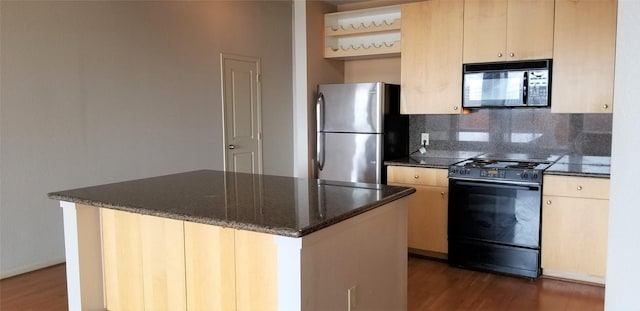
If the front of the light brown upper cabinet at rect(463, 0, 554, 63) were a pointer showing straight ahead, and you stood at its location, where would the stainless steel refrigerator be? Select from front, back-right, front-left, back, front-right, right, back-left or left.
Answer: right

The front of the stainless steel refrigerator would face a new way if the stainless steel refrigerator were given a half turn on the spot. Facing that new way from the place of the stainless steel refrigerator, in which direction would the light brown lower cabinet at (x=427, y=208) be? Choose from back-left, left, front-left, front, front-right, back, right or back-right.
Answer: right

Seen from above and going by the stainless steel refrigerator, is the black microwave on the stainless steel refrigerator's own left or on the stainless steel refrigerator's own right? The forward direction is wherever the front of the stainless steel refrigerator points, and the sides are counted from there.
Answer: on the stainless steel refrigerator's own left

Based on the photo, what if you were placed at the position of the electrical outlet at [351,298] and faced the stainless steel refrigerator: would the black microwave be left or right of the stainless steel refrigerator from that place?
right

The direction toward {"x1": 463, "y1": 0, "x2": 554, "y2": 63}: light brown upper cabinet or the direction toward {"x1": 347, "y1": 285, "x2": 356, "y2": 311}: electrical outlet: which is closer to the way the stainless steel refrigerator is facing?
the electrical outlet

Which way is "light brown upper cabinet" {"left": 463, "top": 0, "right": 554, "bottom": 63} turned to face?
toward the camera

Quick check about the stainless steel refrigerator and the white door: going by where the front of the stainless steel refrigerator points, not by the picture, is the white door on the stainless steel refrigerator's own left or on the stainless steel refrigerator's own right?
on the stainless steel refrigerator's own right

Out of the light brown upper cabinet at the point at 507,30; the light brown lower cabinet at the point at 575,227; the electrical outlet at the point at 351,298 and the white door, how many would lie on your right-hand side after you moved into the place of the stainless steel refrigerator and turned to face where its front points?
1

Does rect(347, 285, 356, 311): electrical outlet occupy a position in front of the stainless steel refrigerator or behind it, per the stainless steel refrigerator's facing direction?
in front

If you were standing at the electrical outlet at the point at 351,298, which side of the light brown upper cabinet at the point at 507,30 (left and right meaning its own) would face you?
front

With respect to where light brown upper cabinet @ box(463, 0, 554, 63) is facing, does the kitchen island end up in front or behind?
in front

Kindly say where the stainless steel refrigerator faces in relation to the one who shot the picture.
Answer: facing the viewer and to the left of the viewer

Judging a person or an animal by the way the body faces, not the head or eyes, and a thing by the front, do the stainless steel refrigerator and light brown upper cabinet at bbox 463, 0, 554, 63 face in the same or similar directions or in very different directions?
same or similar directions

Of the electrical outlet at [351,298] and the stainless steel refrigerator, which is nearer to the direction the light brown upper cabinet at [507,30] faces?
the electrical outlet

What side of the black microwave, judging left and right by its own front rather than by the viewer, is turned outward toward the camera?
front
